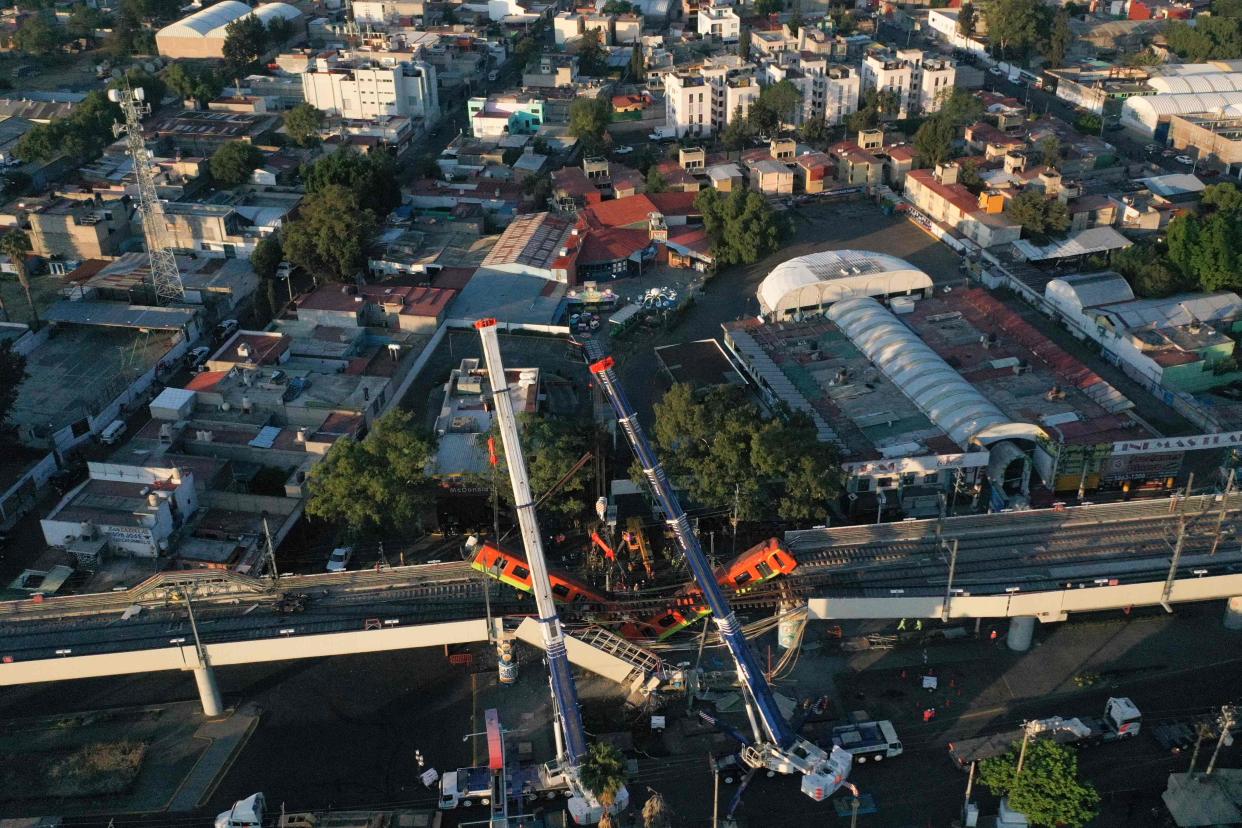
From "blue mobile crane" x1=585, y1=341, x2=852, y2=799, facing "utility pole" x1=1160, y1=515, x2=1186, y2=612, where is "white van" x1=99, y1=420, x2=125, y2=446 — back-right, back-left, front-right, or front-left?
back-left

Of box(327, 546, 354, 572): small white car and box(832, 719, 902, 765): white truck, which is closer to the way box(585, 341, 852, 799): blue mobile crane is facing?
the small white car

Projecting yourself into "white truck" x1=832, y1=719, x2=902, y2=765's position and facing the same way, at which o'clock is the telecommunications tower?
The telecommunications tower is roughly at 7 o'clock from the white truck.

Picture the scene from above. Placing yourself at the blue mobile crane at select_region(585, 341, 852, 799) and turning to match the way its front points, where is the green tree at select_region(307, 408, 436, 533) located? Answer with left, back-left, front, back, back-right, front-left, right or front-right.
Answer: front

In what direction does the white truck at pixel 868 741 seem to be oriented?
to the viewer's right

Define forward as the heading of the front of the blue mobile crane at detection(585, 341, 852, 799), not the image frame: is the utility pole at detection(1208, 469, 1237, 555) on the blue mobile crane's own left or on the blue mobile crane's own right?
on the blue mobile crane's own right

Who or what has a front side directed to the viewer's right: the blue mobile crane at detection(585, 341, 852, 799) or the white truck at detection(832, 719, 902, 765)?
the white truck

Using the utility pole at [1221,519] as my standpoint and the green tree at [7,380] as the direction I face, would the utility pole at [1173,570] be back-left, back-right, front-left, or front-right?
front-left

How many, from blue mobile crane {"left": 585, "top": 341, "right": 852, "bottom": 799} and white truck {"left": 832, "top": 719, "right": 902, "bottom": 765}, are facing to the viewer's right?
1

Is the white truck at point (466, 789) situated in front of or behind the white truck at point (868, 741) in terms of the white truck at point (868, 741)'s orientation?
behind

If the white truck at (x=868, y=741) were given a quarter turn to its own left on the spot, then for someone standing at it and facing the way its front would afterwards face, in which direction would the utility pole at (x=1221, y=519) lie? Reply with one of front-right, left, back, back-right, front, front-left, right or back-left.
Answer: front-right

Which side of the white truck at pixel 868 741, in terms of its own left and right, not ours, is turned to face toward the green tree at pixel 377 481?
back
